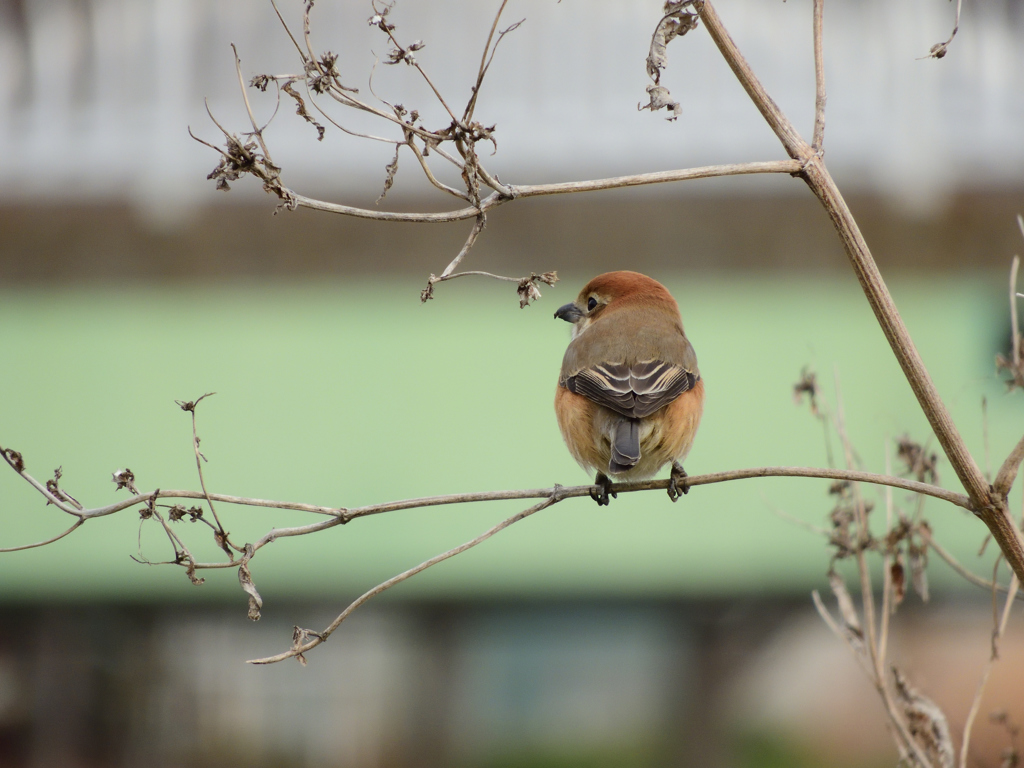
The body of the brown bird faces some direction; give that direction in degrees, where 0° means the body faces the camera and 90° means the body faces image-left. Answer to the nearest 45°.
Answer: approximately 180°

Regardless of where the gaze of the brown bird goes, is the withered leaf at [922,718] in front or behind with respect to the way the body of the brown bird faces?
behind
